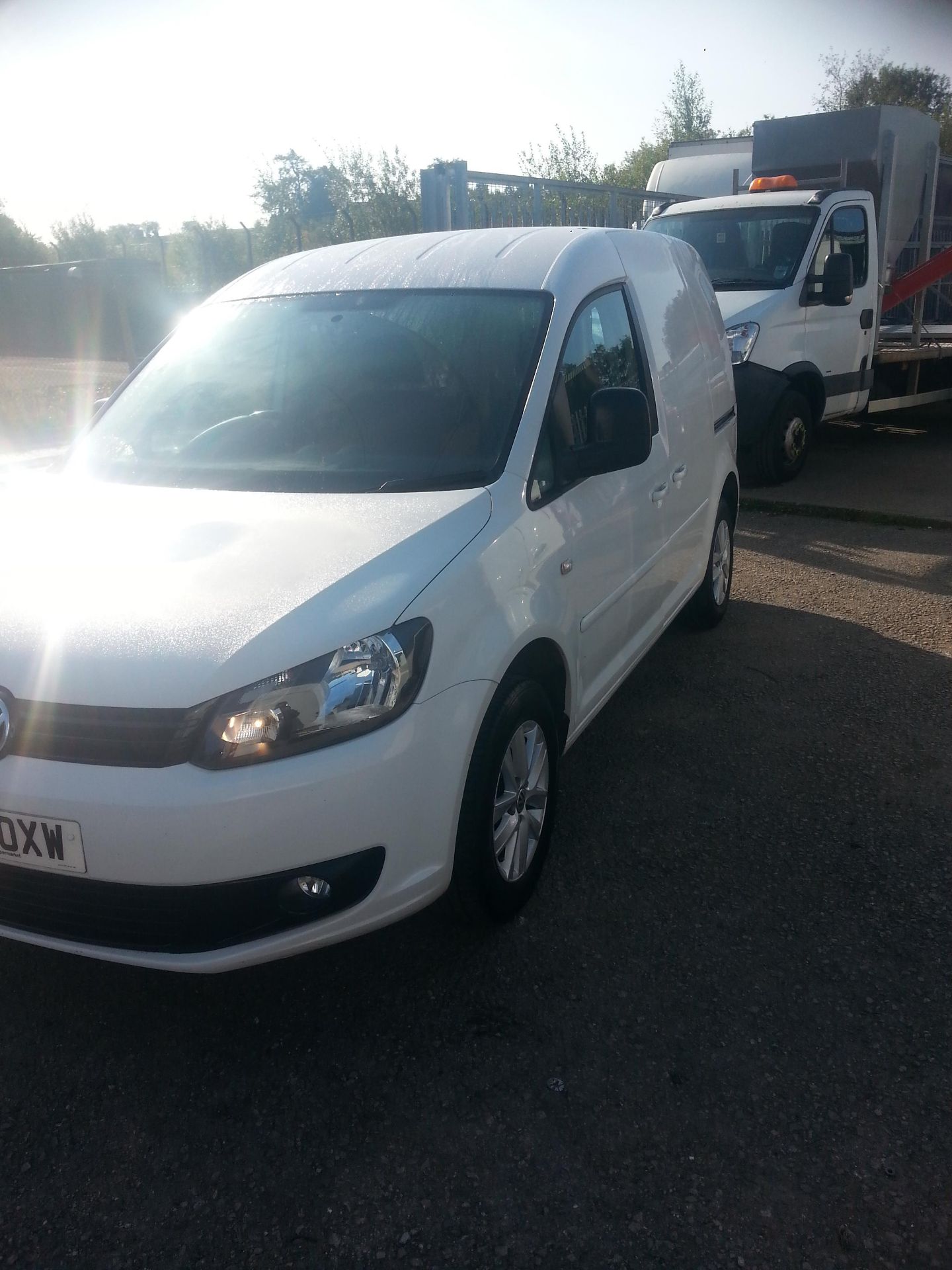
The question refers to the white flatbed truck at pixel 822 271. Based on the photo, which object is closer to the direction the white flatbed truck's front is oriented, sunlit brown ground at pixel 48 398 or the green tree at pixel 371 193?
the sunlit brown ground

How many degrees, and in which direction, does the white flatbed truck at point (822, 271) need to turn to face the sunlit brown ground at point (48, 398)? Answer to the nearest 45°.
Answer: approximately 45° to its right

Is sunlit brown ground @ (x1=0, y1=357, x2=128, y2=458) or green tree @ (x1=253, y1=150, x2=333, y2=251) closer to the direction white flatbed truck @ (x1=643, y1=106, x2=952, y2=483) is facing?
the sunlit brown ground

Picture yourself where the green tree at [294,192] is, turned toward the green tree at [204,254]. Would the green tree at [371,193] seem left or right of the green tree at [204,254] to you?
left

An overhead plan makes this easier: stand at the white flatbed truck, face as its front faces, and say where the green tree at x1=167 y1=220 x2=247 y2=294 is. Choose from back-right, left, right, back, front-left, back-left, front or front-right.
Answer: right

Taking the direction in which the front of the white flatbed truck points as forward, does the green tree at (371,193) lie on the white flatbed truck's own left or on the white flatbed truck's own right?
on the white flatbed truck's own right

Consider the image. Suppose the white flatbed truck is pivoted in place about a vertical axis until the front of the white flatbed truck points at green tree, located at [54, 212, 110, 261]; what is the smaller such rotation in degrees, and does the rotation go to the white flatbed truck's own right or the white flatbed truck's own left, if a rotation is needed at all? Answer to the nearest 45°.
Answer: approximately 90° to the white flatbed truck's own right

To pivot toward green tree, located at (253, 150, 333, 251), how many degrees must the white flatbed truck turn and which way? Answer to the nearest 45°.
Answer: approximately 90° to its right

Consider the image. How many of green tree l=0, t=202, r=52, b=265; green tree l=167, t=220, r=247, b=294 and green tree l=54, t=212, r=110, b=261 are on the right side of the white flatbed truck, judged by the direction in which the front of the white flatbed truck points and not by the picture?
3

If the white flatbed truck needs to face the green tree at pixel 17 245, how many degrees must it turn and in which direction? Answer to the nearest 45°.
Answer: approximately 90° to its right

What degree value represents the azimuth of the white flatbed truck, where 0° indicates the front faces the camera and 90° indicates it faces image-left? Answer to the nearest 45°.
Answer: approximately 45°
